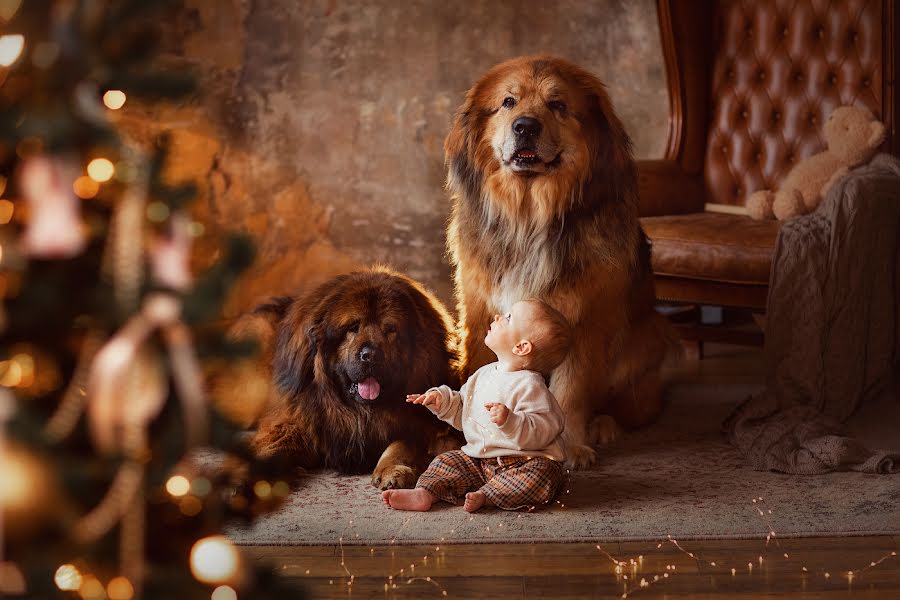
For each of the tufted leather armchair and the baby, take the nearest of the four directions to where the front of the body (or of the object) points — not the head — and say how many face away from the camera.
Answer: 0

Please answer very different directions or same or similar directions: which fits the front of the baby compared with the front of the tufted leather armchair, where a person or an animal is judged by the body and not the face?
same or similar directions

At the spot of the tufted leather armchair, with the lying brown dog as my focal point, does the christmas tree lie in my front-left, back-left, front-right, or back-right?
front-left

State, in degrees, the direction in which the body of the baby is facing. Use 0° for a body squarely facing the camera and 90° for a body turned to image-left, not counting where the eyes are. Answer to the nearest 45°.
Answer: approximately 45°

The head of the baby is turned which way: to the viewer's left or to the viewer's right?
to the viewer's left

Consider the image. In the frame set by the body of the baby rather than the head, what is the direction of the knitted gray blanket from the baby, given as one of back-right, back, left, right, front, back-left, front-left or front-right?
back

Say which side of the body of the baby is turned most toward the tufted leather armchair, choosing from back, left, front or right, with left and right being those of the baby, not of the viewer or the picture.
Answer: back

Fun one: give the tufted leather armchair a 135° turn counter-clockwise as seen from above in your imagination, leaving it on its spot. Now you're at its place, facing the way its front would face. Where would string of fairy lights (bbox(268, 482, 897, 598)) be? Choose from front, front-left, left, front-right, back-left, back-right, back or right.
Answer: right

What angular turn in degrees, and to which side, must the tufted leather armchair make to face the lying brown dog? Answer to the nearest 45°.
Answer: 0° — it already faces it

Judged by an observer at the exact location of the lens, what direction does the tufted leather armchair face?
facing the viewer and to the left of the viewer
